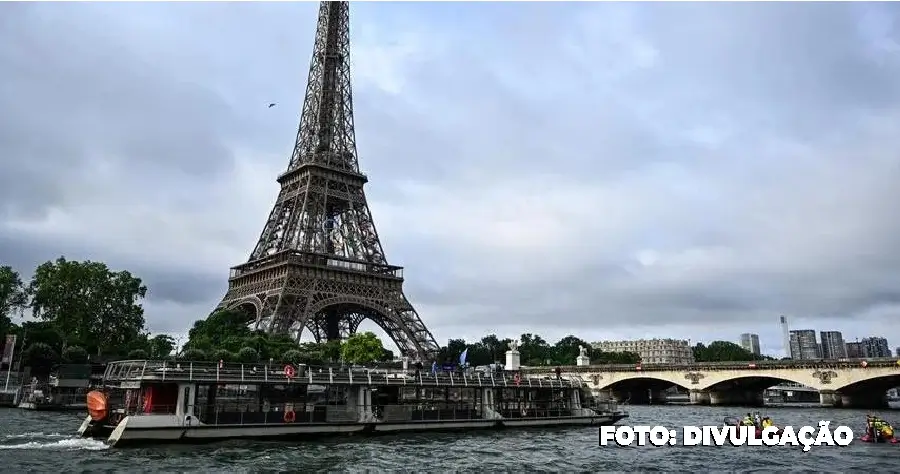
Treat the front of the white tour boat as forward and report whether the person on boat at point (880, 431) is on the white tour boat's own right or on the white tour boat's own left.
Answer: on the white tour boat's own right

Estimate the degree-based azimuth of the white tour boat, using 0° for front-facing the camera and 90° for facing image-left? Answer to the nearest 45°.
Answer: approximately 225°
